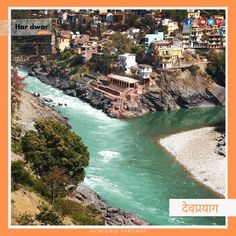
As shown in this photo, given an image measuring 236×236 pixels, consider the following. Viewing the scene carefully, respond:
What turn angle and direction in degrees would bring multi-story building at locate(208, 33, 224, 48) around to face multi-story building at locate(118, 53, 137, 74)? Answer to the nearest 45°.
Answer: approximately 45° to its right

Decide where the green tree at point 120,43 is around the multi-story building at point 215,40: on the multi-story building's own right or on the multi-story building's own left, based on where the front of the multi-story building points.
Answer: on the multi-story building's own right

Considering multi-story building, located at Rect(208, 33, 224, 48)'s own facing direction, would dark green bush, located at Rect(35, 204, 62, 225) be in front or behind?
in front

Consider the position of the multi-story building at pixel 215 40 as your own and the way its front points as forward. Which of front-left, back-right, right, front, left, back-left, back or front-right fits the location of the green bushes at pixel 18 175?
front

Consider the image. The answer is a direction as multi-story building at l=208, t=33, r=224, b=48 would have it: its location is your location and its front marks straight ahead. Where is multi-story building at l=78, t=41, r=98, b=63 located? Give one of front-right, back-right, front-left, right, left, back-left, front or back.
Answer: right

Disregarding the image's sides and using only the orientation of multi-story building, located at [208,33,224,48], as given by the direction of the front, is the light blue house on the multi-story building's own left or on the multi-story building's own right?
on the multi-story building's own right

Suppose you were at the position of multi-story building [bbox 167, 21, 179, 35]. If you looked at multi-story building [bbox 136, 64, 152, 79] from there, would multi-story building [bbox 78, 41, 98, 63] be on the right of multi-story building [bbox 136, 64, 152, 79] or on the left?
right

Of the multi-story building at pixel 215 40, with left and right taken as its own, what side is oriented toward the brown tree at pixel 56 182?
front

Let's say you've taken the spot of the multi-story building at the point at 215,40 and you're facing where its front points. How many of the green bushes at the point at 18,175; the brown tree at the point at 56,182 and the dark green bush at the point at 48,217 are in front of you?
3

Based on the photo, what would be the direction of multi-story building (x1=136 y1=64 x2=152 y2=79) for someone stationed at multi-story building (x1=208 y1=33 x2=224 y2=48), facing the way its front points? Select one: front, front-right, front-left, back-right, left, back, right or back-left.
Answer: front-right

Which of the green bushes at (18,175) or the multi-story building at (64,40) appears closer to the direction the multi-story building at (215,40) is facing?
the green bushes

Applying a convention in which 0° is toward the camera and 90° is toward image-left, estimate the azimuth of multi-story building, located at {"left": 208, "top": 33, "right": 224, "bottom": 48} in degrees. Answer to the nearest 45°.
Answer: approximately 0°

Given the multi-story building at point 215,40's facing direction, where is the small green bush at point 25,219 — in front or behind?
in front
